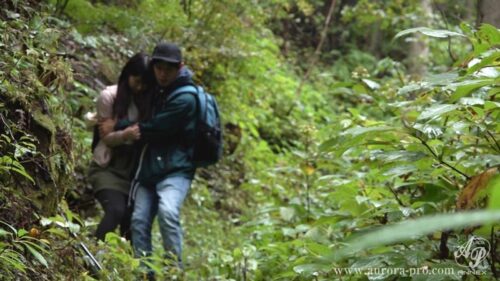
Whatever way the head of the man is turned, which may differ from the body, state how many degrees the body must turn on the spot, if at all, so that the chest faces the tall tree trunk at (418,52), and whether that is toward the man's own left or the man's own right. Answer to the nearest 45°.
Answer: approximately 180°

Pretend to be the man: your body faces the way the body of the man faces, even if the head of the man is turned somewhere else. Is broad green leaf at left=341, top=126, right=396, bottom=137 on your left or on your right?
on your left

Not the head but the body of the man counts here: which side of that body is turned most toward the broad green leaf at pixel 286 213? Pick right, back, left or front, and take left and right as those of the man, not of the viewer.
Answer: left

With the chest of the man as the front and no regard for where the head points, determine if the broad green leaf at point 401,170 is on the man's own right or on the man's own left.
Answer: on the man's own left

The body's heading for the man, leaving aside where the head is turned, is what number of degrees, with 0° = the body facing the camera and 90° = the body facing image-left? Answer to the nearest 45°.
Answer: approximately 45°
